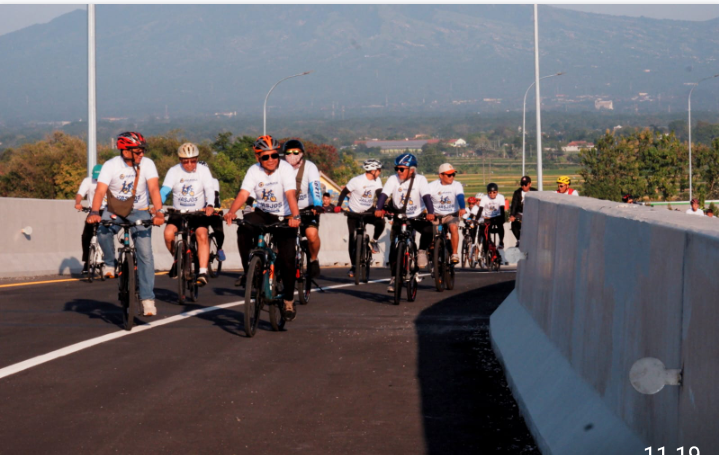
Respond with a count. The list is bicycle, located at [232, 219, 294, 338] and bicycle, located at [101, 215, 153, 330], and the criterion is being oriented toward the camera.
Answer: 2

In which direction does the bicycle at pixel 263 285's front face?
toward the camera

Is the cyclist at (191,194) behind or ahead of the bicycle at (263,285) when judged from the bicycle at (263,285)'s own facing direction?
behind

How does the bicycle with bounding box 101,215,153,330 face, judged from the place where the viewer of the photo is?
facing the viewer

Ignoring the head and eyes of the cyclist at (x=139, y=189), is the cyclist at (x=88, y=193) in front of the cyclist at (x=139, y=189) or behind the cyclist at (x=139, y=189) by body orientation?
behind

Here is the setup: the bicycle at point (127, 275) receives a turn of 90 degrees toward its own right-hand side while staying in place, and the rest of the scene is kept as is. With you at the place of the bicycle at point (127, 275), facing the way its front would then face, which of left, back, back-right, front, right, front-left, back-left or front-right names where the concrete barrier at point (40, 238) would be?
right

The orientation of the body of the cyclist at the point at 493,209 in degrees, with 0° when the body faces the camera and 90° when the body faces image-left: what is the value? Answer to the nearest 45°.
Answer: approximately 0°

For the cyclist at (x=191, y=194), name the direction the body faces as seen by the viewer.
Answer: toward the camera

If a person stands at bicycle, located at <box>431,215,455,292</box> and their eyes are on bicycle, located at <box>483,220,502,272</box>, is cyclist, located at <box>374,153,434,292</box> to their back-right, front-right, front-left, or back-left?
back-left

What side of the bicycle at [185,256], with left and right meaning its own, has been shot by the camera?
front
